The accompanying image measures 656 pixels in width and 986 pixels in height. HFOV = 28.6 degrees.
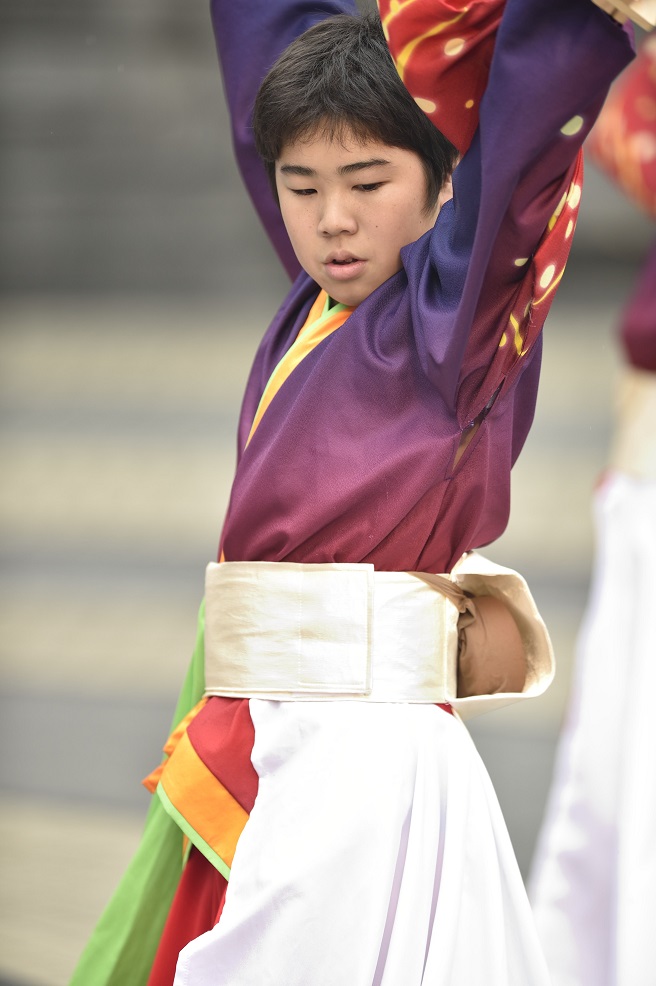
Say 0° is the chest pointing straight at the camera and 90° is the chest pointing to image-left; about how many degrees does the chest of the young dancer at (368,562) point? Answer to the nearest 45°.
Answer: approximately 45°

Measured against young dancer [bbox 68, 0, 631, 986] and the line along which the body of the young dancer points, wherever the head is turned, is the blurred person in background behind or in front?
behind
